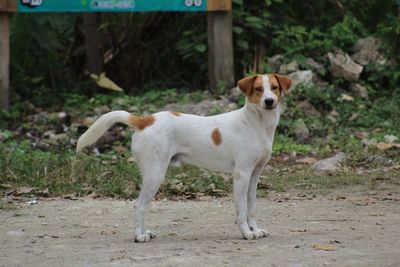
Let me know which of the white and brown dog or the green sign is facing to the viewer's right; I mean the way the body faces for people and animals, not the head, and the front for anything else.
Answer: the white and brown dog

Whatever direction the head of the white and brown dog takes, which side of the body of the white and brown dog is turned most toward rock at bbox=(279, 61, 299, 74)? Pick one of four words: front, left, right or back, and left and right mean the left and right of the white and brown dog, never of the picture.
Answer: left

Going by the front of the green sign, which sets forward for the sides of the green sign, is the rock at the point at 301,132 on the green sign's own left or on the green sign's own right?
on the green sign's own left

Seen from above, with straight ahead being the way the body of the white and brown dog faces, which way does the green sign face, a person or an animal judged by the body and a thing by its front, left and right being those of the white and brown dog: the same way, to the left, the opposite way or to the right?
to the right

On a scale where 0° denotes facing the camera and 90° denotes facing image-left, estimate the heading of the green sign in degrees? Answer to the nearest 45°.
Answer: approximately 0°

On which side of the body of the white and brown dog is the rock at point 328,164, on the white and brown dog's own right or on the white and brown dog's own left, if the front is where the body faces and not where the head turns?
on the white and brown dog's own left

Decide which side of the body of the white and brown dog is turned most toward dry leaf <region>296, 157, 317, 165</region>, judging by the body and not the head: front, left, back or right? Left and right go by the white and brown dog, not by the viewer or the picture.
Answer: left

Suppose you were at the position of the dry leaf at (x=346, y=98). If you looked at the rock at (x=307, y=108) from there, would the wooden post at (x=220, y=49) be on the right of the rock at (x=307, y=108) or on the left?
right

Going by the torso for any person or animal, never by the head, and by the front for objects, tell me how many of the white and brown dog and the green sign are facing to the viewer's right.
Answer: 1

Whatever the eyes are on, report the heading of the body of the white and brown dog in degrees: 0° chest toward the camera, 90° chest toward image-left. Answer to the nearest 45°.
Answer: approximately 270°

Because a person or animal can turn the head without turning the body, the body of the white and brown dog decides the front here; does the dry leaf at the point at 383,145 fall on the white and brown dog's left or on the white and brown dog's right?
on the white and brown dog's left

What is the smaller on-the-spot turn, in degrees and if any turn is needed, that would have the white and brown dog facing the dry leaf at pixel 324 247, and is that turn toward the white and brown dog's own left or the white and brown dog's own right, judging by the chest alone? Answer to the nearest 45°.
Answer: approximately 45° to the white and brown dog's own right

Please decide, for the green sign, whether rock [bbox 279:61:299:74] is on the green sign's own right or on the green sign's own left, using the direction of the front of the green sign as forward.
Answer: on the green sign's own left
